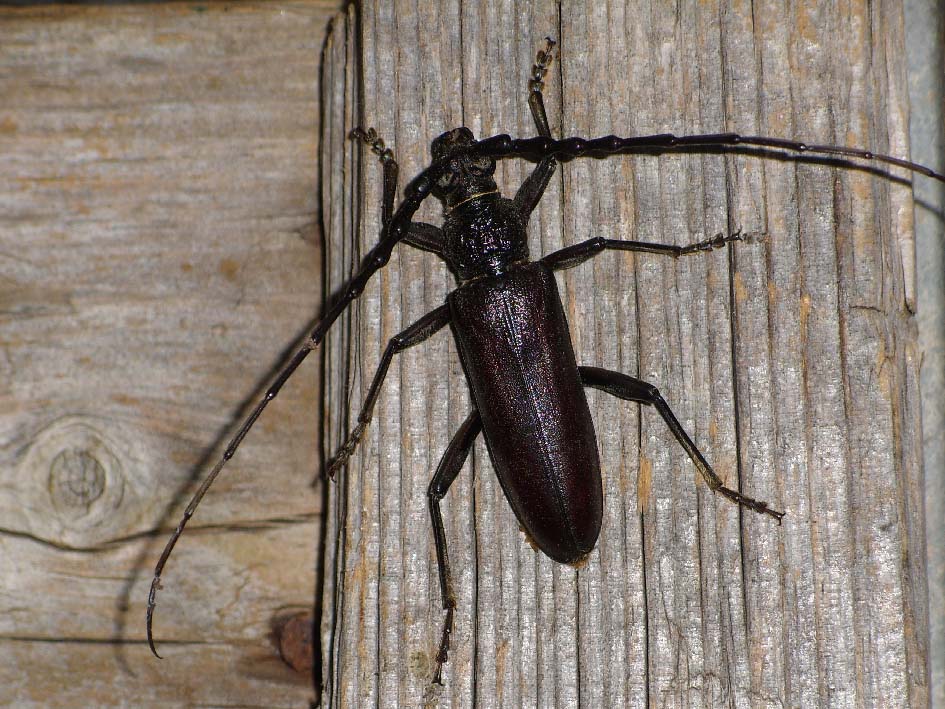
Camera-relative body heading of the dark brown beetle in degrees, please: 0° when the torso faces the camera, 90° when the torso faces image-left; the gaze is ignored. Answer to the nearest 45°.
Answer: approximately 180°

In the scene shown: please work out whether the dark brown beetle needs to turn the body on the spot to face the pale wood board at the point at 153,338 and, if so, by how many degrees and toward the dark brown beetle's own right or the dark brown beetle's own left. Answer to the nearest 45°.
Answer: approximately 90° to the dark brown beetle's own left
